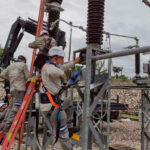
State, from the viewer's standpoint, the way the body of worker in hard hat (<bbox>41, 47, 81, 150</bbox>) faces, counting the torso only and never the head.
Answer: to the viewer's right

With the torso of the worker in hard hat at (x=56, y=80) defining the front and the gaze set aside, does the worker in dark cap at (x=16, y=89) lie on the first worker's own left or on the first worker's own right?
on the first worker's own left
